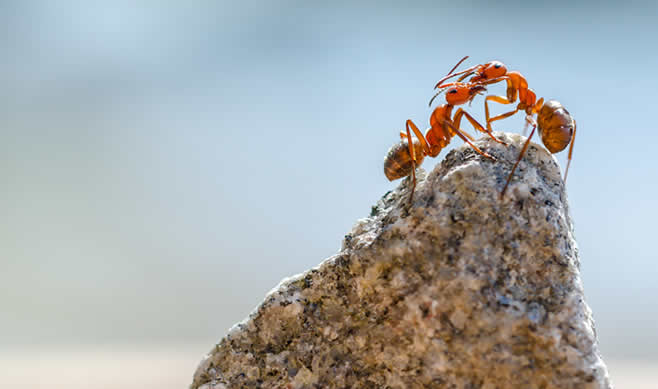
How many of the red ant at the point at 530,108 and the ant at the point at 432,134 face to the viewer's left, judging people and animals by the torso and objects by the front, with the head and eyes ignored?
1

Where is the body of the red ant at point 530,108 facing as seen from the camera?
to the viewer's left

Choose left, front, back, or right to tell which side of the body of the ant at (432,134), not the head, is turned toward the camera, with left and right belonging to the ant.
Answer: right

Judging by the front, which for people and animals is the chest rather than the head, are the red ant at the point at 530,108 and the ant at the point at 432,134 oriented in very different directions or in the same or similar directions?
very different directions
